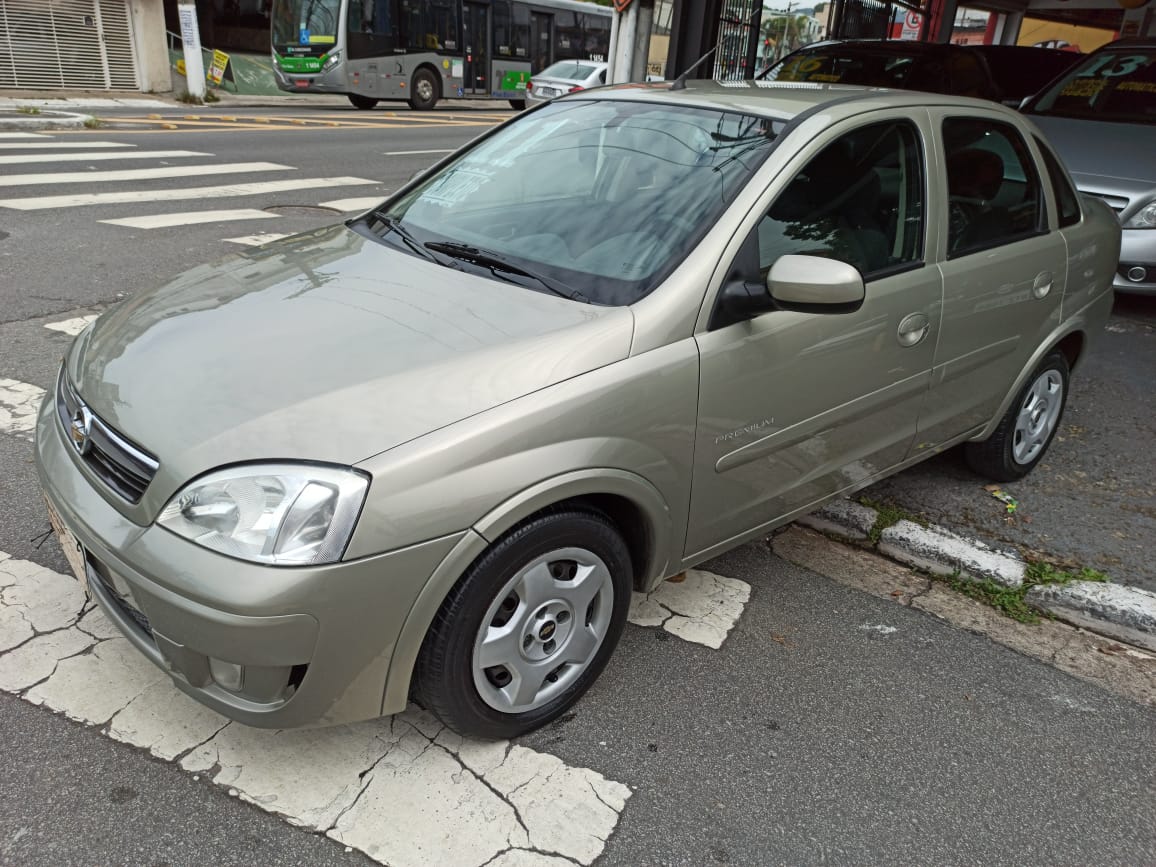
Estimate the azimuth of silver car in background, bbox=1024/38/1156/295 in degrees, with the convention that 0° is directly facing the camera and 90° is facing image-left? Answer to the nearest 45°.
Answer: approximately 45°

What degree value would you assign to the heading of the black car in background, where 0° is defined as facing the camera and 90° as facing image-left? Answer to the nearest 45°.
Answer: approximately 45°

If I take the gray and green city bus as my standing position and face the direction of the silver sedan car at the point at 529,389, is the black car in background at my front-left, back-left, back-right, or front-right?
front-left

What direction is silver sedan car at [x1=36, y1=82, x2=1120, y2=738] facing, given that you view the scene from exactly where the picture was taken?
facing the viewer and to the left of the viewer

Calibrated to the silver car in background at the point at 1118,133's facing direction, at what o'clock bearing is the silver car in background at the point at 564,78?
the silver car in background at the point at 564,78 is roughly at 3 o'clock from the silver car in background at the point at 1118,133.

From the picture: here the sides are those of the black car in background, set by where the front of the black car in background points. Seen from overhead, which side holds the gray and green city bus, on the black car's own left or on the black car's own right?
on the black car's own right

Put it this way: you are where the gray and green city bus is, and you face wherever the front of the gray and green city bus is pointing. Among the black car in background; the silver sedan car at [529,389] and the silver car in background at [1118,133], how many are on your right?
0

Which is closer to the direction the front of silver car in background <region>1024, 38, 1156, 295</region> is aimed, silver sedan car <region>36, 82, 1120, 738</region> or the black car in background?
the silver sedan car

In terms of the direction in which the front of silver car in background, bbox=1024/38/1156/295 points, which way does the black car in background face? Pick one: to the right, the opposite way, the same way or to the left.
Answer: the same way

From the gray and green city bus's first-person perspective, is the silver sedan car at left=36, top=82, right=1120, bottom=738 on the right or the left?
on its left

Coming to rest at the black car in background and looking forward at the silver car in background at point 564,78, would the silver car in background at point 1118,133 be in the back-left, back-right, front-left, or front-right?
back-right

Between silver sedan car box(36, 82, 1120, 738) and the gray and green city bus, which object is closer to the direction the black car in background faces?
the silver sedan car

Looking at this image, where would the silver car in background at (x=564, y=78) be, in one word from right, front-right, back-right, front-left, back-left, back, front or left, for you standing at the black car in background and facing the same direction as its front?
right

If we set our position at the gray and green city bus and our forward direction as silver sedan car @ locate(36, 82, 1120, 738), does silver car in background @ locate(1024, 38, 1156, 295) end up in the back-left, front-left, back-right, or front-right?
front-left

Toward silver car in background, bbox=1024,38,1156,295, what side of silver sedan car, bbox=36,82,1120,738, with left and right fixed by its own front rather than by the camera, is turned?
back
